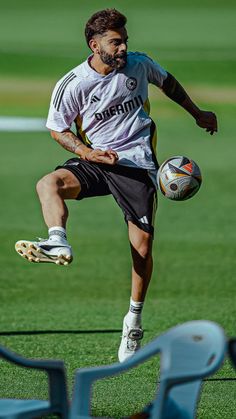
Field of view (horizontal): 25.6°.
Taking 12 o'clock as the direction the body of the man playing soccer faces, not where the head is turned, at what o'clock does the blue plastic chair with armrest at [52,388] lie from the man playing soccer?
The blue plastic chair with armrest is roughly at 12 o'clock from the man playing soccer.

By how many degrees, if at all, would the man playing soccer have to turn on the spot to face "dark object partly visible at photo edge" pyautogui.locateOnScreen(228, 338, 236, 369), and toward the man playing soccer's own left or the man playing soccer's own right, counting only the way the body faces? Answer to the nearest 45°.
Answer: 0° — they already face it

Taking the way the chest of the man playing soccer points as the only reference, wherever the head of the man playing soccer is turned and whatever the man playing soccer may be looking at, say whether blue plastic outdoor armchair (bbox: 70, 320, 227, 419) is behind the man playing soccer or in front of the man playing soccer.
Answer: in front

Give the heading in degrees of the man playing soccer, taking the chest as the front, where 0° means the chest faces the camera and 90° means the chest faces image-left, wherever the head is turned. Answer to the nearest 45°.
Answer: approximately 0°
